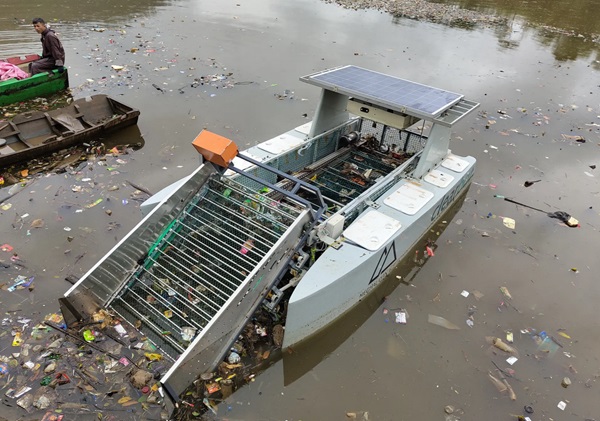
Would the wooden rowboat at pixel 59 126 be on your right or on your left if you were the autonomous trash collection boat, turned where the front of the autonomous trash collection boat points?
on your right

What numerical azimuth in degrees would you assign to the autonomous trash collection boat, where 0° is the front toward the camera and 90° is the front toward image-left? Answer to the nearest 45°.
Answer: approximately 45°

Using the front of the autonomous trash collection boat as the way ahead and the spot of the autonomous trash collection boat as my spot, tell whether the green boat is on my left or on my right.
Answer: on my right

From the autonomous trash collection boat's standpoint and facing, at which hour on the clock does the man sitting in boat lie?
The man sitting in boat is roughly at 3 o'clock from the autonomous trash collection boat.
